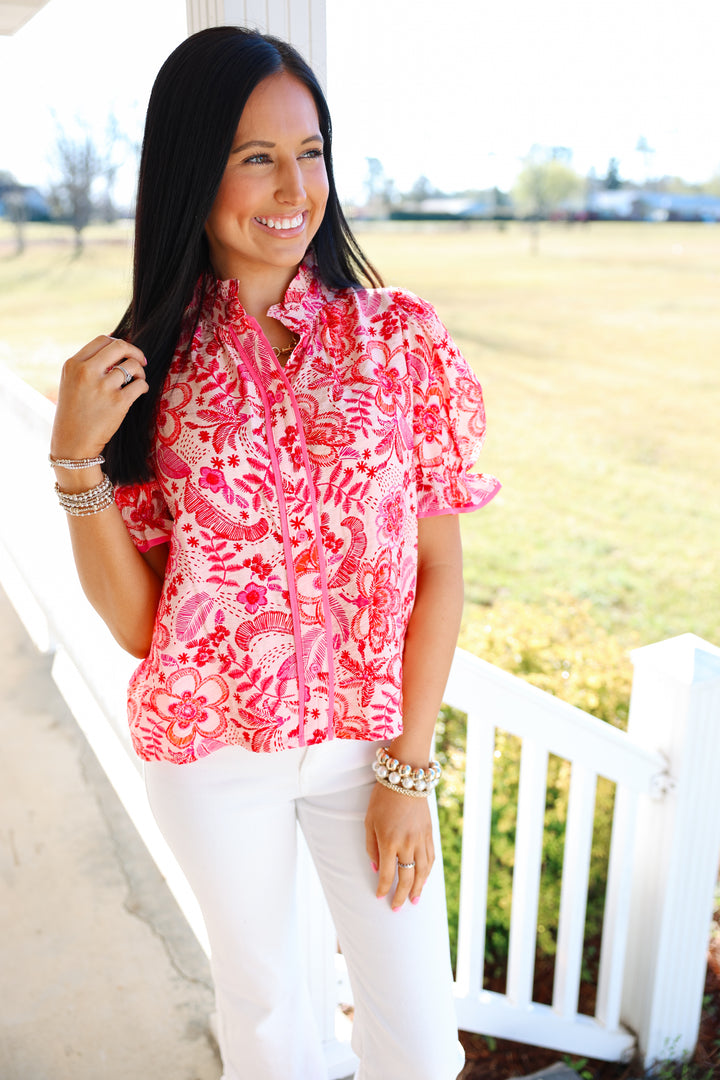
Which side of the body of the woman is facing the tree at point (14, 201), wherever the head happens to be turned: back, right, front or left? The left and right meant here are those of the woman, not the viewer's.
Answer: back

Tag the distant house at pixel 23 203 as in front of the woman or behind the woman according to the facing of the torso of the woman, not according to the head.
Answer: behind

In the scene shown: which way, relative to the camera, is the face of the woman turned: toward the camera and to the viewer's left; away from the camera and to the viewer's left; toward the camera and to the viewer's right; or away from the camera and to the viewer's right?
toward the camera and to the viewer's right

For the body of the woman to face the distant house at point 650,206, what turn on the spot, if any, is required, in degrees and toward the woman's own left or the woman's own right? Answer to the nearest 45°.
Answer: approximately 180°

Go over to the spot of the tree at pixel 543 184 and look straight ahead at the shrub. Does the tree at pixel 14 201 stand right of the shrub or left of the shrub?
right

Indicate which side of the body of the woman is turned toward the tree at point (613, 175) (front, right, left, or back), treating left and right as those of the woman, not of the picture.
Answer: back

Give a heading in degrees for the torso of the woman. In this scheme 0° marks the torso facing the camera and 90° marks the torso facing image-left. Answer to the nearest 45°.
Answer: approximately 0°

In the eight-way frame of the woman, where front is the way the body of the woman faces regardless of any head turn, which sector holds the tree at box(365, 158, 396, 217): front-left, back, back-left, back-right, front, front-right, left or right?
back

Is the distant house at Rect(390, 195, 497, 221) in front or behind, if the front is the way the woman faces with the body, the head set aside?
behind

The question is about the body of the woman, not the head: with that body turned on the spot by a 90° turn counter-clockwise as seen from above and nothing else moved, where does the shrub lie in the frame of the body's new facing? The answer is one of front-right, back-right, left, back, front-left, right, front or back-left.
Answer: front-left
